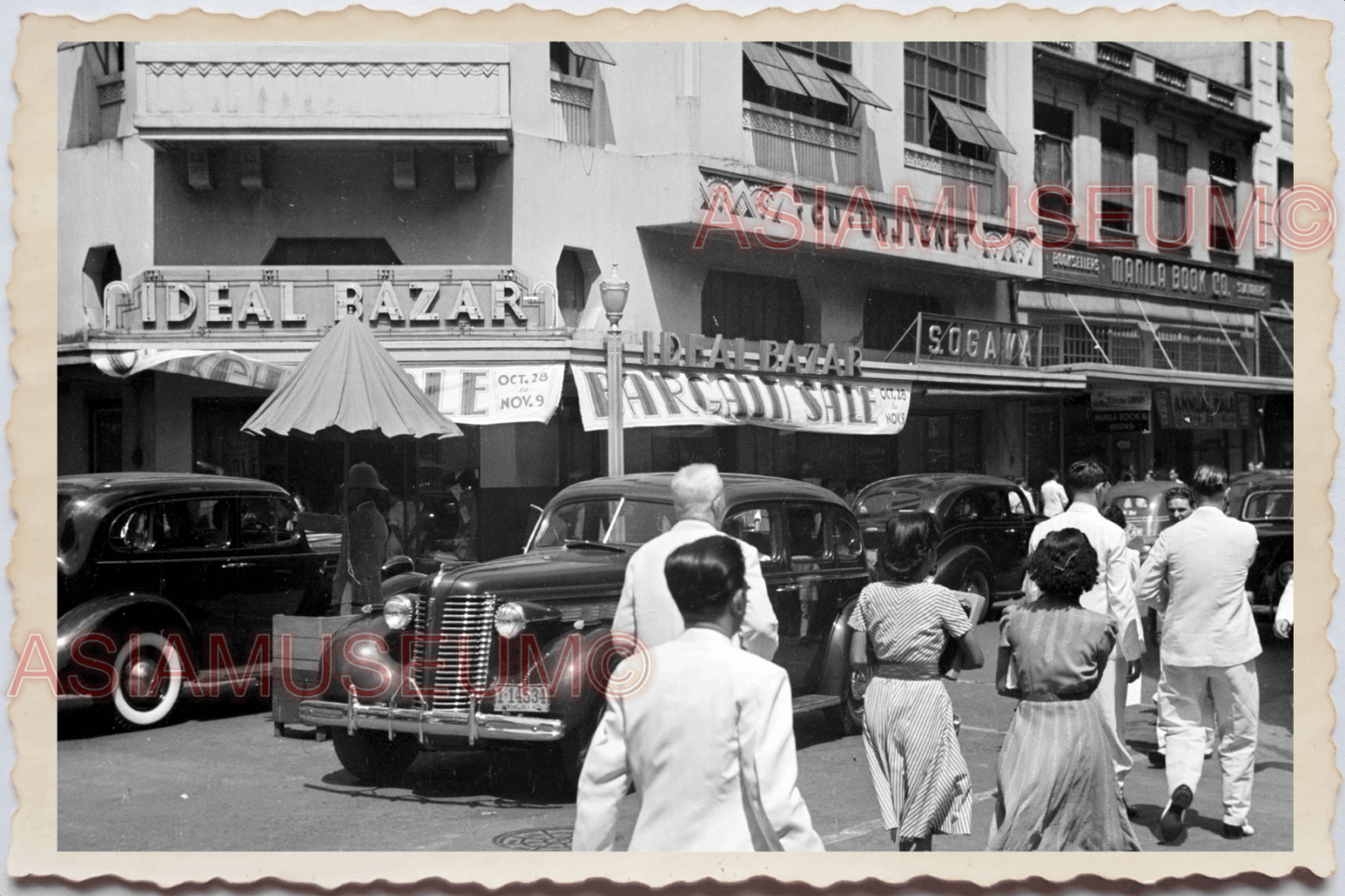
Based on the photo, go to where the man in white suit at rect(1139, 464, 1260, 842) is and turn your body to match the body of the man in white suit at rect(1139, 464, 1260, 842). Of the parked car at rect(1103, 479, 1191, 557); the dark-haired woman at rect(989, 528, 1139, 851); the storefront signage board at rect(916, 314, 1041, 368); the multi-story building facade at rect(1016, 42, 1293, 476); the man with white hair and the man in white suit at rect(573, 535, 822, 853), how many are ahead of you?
3

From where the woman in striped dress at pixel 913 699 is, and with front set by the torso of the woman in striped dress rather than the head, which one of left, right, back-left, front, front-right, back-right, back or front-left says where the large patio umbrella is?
front-left

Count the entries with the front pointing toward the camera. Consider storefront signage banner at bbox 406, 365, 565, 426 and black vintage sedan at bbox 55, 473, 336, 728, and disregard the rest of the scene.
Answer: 1

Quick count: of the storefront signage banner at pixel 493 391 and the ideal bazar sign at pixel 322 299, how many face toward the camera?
2

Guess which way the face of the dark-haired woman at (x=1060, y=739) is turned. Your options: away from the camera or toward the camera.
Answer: away from the camera

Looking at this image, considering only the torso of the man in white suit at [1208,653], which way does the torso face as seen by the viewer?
away from the camera

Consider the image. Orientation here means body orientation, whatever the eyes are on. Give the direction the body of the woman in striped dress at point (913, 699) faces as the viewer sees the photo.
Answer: away from the camera

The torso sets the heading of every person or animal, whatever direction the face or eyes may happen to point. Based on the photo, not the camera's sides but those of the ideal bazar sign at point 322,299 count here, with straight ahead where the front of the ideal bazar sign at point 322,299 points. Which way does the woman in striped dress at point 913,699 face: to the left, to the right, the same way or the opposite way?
the opposite way

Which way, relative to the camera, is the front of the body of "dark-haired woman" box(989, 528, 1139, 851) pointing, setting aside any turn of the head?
away from the camera

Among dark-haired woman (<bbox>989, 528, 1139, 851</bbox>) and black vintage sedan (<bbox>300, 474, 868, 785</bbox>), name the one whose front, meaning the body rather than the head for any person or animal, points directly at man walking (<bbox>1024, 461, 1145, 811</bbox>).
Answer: the dark-haired woman

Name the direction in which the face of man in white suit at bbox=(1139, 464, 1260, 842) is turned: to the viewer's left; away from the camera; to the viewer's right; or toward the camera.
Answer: away from the camera

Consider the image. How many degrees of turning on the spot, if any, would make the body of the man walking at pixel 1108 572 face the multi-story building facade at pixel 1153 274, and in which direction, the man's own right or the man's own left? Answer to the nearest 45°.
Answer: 0° — they already face it
